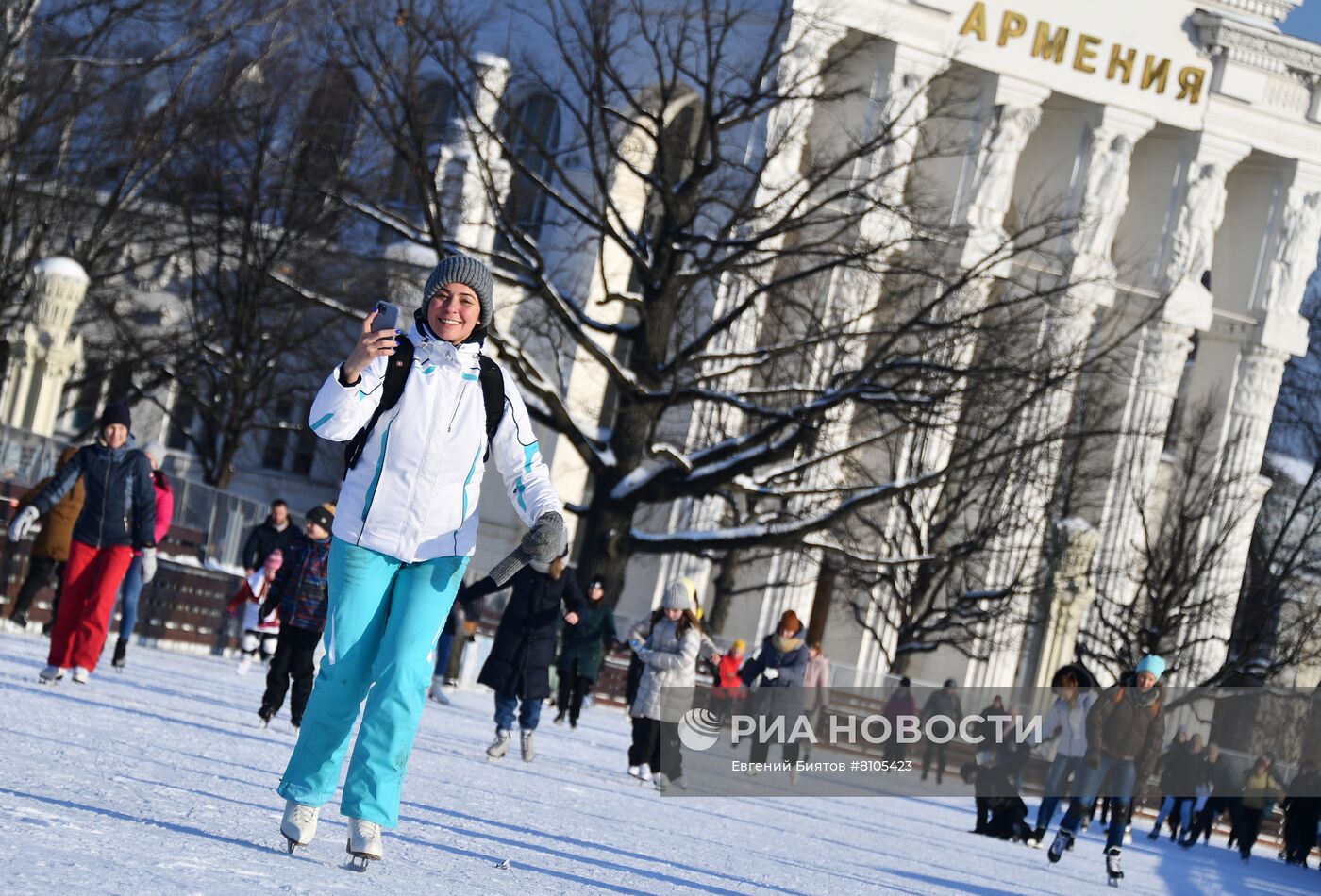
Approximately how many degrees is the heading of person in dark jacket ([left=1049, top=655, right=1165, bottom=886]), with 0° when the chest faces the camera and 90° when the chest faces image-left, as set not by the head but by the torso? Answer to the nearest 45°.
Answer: approximately 0°

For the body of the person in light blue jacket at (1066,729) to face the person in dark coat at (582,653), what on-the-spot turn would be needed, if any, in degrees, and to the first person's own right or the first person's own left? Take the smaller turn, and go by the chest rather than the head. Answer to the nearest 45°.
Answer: approximately 135° to the first person's own right

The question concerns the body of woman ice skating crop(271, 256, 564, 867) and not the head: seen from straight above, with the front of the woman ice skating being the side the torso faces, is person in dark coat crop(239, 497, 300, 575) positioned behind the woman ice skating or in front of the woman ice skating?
behind

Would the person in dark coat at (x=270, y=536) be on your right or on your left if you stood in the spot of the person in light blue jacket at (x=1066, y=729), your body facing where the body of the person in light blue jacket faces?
on your right

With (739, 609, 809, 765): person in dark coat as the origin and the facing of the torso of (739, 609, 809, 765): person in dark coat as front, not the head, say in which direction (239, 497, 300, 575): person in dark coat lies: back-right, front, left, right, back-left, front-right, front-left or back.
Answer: right

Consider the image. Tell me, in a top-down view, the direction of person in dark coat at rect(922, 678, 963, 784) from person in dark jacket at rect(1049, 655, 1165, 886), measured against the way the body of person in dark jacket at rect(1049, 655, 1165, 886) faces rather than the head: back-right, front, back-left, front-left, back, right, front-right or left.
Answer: back

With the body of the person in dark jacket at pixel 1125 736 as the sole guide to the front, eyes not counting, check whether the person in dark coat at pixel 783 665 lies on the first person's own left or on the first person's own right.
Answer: on the first person's own right

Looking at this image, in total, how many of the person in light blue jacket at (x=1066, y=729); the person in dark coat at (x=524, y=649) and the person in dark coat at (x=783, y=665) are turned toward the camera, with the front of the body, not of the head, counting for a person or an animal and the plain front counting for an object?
3
